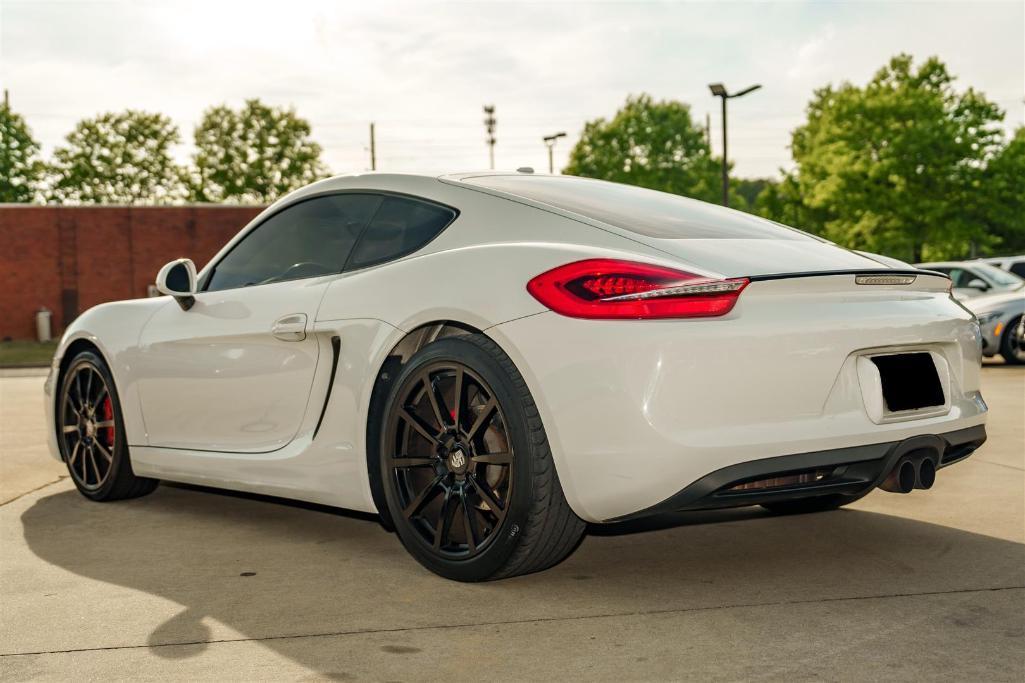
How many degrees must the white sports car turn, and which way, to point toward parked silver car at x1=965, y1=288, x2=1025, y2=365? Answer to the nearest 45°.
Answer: approximately 90° to its right

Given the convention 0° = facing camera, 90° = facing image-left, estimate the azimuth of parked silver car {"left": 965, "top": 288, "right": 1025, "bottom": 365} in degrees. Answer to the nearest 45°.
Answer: approximately 45°

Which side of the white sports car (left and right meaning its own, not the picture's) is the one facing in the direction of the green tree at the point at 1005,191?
right

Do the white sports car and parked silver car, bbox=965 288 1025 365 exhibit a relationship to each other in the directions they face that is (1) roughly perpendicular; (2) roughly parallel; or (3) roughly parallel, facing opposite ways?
roughly perpendicular

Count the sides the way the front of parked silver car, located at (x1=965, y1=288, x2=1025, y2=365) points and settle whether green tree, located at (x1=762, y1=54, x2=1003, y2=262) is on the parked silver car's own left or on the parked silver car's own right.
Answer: on the parked silver car's own right

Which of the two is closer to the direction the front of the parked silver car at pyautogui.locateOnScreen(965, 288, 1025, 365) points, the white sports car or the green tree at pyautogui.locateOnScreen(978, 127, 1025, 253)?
the white sports car

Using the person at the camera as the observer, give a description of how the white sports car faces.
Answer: facing away from the viewer and to the left of the viewer

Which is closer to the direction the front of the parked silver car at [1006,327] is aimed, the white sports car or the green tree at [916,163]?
the white sports car

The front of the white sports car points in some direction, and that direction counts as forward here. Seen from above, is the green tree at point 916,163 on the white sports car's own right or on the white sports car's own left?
on the white sports car's own right

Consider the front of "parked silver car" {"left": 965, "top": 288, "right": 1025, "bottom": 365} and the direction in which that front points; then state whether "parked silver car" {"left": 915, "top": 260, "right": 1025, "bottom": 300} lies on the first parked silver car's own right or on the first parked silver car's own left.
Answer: on the first parked silver car's own right
